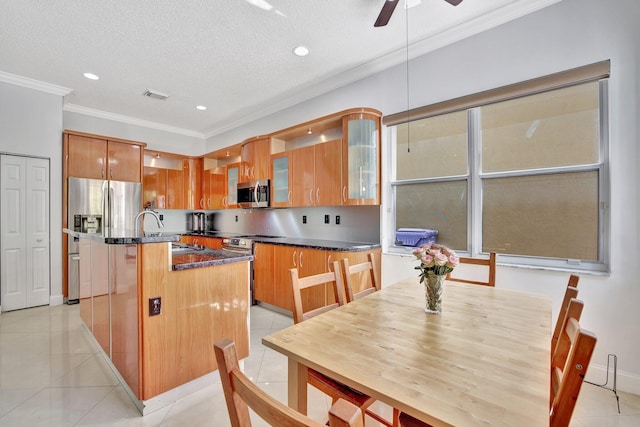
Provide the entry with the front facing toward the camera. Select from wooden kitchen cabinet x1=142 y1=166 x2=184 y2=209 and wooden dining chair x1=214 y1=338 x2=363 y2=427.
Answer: the wooden kitchen cabinet

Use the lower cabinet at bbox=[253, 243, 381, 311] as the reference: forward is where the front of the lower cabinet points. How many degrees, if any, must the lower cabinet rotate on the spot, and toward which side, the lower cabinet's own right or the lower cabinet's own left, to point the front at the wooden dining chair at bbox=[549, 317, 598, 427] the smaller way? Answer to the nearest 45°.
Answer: approximately 45° to the lower cabinet's own left

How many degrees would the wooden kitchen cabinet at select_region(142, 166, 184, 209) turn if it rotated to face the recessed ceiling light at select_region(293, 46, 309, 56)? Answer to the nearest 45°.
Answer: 0° — it already faces it

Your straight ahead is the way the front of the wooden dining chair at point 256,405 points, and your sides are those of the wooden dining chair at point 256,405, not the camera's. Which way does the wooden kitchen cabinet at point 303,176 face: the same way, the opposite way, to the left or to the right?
the opposite way

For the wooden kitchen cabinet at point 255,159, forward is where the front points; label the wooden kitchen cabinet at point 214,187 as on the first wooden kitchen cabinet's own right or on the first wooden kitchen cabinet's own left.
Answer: on the first wooden kitchen cabinet's own right

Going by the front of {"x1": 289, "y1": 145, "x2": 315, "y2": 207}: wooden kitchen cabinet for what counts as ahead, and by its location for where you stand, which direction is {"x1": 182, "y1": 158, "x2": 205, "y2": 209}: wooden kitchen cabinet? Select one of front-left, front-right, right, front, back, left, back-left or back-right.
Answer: right

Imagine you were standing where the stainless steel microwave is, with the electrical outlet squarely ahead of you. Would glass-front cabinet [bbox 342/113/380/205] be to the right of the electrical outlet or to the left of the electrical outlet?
left

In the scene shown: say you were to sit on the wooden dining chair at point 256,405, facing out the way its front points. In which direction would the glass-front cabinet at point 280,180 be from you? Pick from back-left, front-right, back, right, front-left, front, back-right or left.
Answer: front-left

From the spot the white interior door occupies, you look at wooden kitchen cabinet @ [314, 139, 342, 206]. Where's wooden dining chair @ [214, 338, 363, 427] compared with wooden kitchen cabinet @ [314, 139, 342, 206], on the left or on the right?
right

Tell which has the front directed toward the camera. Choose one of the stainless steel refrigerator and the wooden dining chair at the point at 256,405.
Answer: the stainless steel refrigerator

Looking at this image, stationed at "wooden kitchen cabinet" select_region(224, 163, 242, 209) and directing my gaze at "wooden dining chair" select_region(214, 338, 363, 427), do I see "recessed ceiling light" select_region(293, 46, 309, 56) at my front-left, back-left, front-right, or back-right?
front-left

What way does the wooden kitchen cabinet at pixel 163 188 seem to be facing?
toward the camera

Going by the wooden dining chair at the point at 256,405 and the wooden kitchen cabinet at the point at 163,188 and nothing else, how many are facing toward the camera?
1

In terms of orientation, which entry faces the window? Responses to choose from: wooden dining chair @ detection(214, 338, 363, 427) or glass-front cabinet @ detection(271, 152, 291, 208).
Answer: the wooden dining chair

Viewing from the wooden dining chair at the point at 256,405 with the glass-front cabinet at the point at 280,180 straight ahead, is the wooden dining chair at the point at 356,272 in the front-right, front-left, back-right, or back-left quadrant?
front-right

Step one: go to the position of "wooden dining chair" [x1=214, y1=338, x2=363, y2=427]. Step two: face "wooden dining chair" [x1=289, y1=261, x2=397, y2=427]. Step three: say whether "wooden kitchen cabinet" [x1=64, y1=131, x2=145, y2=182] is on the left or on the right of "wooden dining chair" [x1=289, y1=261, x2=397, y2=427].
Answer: left

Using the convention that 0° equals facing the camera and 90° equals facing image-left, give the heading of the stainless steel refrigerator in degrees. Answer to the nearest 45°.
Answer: approximately 0°

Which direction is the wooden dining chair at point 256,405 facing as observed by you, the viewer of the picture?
facing away from the viewer and to the right of the viewer

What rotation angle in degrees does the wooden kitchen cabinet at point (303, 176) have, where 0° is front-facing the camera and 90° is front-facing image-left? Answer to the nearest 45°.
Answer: approximately 45°

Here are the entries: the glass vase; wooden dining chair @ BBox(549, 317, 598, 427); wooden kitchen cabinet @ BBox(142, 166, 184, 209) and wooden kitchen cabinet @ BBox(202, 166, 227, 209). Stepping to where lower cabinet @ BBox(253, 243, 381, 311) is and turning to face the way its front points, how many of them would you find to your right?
2

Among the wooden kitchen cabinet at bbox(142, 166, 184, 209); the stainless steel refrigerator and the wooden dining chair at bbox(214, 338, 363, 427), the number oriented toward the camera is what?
2

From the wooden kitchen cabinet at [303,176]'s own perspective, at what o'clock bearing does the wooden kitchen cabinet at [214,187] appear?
the wooden kitchen cabinet at [214,187] is roughly at 3 o'clock from the wooden kitchen cabinet at [303,176].
